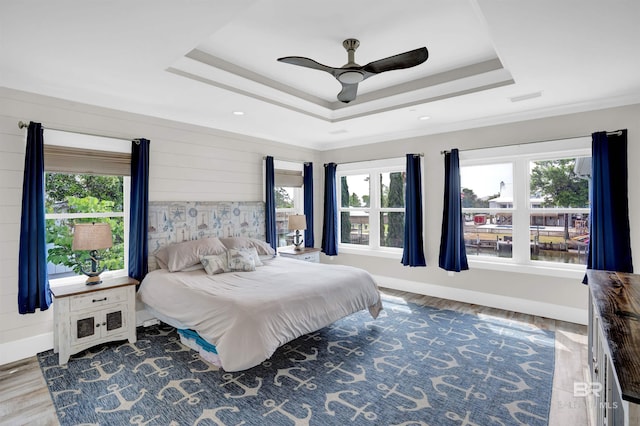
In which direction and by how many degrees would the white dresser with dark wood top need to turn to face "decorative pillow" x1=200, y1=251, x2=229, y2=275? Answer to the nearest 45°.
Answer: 0° — it already faces it

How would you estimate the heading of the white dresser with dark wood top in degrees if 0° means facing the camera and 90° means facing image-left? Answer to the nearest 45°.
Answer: approximately 90°

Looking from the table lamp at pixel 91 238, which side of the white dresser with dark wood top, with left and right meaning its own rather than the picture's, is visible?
front

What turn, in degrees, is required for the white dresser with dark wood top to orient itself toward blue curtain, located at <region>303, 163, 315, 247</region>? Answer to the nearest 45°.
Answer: approximately 45° to its right

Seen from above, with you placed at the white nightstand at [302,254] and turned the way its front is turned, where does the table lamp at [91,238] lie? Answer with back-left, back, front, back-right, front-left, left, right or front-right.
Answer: right

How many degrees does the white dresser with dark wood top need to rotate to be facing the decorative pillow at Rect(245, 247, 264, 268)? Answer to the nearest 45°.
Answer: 0° — it already faces it

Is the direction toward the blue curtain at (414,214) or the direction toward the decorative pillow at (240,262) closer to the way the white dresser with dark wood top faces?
the decorative pillow

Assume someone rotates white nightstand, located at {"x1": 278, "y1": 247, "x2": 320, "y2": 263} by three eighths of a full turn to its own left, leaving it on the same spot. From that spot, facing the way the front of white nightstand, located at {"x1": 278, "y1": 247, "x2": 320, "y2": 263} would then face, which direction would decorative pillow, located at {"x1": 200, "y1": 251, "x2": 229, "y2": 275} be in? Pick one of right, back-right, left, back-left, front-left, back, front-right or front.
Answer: back-left

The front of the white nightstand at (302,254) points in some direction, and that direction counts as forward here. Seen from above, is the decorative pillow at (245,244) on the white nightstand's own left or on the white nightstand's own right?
on the white nightstand's own right

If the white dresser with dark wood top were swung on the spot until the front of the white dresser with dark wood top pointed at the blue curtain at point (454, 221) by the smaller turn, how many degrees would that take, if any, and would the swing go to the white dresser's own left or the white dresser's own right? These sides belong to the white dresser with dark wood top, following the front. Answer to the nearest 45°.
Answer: approximately 45° to the white dresser's own right

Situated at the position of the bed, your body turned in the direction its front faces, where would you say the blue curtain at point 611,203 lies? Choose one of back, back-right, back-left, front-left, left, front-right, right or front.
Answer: front-left

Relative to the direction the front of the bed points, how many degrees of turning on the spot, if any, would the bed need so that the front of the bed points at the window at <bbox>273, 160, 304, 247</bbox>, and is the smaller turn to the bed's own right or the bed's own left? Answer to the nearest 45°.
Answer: approximately 135° to the bed's own left

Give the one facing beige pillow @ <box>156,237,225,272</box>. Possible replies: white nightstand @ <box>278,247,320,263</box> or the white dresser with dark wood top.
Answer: the white dresser with dark wood top
